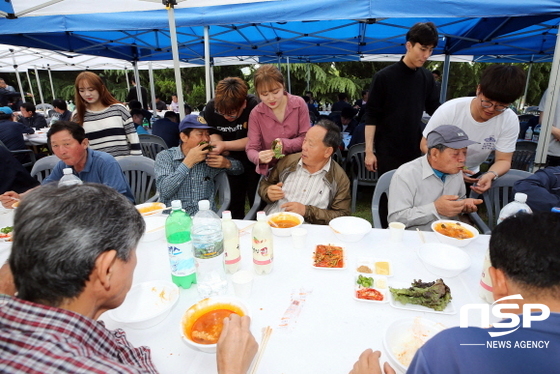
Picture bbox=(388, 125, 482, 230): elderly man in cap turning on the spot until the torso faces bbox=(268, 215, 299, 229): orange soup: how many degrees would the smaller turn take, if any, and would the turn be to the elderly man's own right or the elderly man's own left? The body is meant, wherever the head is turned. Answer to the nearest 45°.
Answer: approximately 90° to the elderly man's own right

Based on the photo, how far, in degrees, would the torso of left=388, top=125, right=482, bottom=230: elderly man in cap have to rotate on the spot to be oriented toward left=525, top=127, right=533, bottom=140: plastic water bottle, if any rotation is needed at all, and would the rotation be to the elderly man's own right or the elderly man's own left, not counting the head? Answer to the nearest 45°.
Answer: approximately 135° to the elderly man's own left
